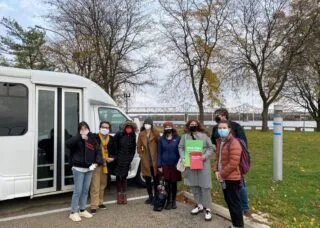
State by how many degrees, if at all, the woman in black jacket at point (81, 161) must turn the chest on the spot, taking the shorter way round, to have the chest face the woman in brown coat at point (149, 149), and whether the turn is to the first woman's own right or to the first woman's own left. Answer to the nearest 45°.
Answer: approximately 90° to the first woman's own left

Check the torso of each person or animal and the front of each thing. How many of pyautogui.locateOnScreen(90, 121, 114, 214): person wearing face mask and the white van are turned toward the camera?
1

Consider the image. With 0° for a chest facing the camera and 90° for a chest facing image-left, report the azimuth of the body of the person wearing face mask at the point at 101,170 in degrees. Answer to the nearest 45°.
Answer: approximately 0°

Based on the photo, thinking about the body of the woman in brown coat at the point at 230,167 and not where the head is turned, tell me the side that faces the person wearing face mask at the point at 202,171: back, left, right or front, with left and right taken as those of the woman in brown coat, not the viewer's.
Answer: right

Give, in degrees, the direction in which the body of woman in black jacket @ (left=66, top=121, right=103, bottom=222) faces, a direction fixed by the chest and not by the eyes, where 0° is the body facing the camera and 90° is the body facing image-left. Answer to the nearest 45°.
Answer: approximately 0°

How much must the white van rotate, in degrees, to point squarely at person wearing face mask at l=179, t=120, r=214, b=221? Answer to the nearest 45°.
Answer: approximately 45° to its right

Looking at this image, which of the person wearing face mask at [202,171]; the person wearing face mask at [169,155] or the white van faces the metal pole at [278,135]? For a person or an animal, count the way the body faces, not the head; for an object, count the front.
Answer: the white van

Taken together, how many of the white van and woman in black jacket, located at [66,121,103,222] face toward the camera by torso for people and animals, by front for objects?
1

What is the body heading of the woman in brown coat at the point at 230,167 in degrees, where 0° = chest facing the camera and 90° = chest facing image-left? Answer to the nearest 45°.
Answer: approximately 45°

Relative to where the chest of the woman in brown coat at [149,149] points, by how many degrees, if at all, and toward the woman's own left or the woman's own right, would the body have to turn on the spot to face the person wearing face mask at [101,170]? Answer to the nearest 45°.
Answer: approximately 90° to the woman's own right
